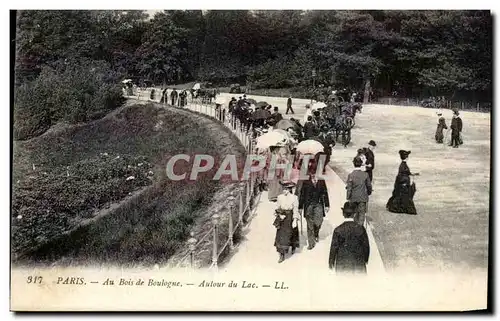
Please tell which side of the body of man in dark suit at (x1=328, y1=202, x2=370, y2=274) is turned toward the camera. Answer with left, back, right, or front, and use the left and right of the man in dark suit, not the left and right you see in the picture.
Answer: back

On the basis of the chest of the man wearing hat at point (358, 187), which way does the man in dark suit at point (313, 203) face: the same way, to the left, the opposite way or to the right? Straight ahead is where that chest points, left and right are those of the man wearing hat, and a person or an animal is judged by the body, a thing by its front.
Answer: the opposite way

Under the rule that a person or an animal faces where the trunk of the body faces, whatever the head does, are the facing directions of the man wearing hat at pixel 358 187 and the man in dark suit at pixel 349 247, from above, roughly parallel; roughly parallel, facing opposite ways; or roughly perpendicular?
roughly parallel

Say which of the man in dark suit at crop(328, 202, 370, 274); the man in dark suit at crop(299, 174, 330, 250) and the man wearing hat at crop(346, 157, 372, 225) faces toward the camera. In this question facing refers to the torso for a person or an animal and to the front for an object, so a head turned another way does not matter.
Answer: the man in dark suit at crop(299, 174, 330, 250)

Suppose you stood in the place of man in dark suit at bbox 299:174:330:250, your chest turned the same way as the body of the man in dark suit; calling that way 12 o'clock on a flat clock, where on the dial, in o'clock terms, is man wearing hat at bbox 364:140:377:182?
The man wearing hat is roughly at 7 o'clock from the man in dark suit.

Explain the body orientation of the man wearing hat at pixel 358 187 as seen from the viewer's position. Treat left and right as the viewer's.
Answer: facing away from the viewer

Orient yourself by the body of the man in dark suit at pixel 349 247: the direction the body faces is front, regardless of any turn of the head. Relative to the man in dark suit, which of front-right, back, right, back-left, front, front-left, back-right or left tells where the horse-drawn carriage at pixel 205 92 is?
front-left

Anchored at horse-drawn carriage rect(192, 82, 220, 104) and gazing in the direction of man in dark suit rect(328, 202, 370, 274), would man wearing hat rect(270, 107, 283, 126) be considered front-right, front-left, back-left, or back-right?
front-left
